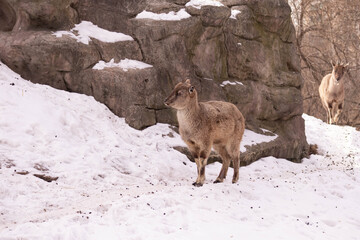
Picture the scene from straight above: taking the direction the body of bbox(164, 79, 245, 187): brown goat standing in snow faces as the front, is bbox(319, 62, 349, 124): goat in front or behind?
behind

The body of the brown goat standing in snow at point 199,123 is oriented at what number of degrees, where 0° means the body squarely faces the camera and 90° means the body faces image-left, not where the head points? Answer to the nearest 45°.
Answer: approximately 45°

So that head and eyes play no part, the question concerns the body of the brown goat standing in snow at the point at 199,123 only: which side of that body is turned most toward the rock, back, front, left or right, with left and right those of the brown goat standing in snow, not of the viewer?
right
